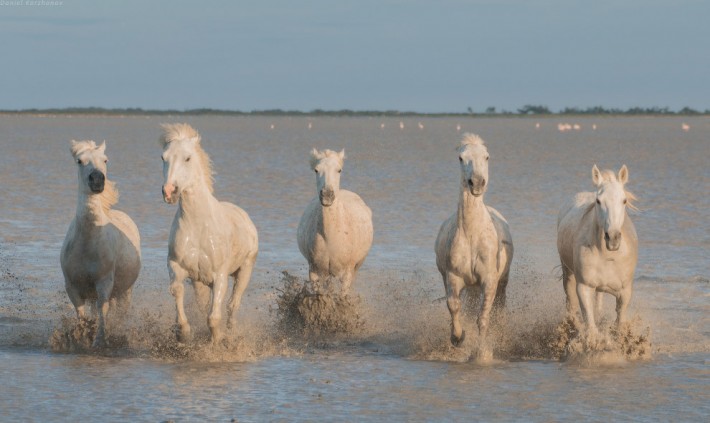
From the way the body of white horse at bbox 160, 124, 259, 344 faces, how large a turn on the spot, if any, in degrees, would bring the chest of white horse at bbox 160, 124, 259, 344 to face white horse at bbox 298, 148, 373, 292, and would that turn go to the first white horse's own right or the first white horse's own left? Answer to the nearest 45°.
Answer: approximately 180°

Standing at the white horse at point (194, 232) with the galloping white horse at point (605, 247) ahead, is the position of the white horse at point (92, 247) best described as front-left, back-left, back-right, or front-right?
back-left

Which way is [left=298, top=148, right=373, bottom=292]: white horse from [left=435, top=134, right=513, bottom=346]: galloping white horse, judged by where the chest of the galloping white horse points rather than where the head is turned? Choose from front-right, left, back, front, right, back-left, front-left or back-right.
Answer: back-right

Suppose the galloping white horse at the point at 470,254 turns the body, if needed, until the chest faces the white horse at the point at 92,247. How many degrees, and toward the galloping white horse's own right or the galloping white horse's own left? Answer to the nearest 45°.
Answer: approximately 90° to the galloping white horse's own right

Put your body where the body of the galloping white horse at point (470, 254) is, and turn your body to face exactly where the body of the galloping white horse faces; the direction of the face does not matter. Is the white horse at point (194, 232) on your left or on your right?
on your right

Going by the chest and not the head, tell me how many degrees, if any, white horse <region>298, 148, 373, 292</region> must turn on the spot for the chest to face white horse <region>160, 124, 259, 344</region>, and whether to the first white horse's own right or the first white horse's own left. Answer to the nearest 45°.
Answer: approximately 45° to the first white horse's own right

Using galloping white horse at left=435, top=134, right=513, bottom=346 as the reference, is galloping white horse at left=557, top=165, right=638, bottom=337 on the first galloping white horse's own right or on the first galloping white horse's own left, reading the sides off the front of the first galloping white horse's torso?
on the first galloping white horse's own left

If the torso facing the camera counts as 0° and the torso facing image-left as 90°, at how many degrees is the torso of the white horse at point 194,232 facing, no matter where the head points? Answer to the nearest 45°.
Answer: approximately 45°

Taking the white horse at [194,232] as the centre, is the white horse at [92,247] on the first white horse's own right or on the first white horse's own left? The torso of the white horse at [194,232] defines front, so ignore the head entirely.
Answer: on the first white horse's own right

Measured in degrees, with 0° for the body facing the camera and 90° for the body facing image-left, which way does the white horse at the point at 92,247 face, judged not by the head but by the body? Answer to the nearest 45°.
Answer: approximately 0°
